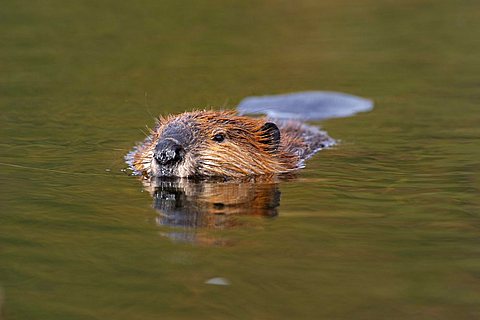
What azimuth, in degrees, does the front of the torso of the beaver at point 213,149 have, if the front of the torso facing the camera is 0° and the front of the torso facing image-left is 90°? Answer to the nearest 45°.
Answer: approximately 45°
